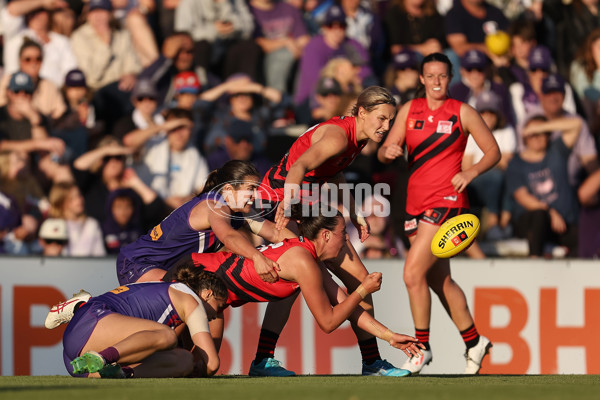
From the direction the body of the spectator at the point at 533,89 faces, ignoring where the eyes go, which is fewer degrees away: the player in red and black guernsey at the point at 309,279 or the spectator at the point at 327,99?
the player in red and black guernsey

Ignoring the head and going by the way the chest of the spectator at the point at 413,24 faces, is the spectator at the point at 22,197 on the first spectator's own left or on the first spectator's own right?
on the first spectator's own right

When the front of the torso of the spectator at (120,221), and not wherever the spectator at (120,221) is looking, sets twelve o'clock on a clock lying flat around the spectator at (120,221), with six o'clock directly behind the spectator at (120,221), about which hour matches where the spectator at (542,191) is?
the spectator at (542,191) is roughly at 9 o'clock from the spectator at (120,221).

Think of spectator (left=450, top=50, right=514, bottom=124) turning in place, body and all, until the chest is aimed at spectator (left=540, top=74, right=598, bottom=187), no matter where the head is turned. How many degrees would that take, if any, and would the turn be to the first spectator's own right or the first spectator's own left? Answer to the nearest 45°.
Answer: approximately 90° to the first spectator's own left

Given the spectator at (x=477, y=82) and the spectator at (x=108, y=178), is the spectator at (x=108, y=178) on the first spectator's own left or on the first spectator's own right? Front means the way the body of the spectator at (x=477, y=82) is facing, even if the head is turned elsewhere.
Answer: on the first spectator's own right

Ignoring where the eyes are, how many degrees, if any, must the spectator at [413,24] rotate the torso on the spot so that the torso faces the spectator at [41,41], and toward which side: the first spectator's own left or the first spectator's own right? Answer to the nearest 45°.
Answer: approximately 90° to the first spectator's own right

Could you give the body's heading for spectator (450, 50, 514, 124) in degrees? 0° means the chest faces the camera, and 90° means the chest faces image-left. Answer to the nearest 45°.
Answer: approximately 0°

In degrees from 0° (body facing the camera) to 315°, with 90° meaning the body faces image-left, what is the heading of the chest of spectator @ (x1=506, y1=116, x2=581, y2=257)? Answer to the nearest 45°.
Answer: approximately 0°

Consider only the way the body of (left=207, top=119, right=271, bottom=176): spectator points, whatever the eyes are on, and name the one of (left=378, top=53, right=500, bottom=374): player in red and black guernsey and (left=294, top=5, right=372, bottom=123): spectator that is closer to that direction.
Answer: the player in red and black guernsey
